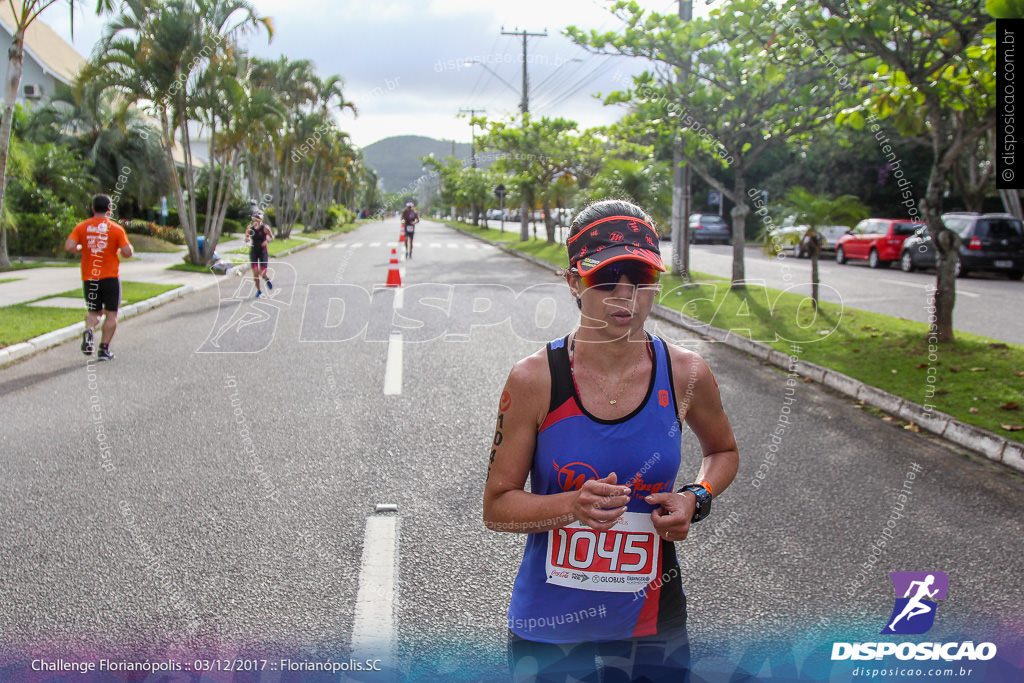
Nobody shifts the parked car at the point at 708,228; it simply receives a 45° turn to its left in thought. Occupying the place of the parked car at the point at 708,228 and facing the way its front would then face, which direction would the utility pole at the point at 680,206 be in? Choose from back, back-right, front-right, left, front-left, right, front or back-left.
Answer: left

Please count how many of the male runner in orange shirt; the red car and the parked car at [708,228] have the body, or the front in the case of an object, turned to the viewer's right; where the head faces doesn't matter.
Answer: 0

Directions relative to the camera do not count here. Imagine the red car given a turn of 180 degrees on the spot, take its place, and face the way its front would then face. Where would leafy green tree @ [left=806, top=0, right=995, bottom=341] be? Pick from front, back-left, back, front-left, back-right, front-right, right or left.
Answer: front-right

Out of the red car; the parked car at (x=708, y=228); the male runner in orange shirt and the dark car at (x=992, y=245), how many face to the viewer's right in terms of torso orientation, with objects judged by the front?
0

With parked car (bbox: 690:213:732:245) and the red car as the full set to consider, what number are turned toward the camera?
0

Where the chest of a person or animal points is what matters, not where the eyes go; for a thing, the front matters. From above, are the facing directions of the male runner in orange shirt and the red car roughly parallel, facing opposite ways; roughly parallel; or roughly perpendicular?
roughly parallel

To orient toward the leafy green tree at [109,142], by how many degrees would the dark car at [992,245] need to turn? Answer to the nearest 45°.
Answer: approximately 45° to its left

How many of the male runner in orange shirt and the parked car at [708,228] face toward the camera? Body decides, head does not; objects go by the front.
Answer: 0

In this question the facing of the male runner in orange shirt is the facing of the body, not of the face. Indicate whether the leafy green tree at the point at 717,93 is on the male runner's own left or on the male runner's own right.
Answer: on the male runner's own right

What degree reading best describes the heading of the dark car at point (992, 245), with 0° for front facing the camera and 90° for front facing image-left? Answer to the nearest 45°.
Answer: approximately 135°

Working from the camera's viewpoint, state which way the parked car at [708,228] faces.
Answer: facing away from the viewer and to the left of the viewer

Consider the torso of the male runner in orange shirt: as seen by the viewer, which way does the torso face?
away from the camera

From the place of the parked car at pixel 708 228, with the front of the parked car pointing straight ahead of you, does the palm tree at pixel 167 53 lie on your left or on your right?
on your left

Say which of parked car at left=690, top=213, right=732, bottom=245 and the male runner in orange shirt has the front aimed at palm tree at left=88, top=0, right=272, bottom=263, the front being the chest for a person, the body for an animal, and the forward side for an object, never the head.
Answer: the male runner in orange shirt

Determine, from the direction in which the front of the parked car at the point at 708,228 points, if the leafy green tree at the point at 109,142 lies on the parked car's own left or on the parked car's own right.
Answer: on the parked car's own left

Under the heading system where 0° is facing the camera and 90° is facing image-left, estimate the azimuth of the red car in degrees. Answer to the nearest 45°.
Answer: approximately 135°

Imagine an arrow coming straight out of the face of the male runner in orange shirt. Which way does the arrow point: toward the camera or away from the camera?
away from the camera
